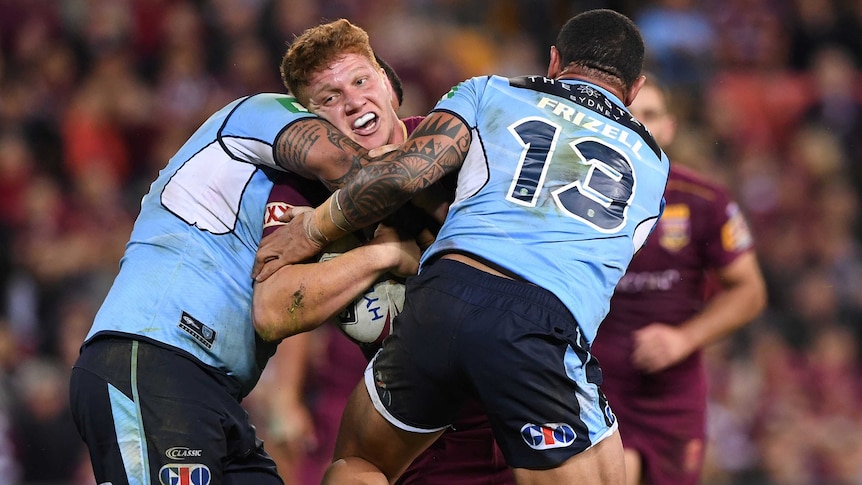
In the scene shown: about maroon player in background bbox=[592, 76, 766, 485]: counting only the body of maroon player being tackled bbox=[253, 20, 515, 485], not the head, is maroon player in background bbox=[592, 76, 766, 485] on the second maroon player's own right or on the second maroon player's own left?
on the second maroon player's own left

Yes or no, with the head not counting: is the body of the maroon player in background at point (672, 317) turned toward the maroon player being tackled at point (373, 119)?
yes

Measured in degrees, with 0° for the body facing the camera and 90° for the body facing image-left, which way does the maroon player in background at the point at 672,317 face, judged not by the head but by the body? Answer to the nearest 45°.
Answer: approximately 45°

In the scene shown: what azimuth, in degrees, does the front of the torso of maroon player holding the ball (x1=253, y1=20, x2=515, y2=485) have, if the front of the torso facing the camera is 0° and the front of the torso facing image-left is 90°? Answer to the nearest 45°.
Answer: approximately 0°
